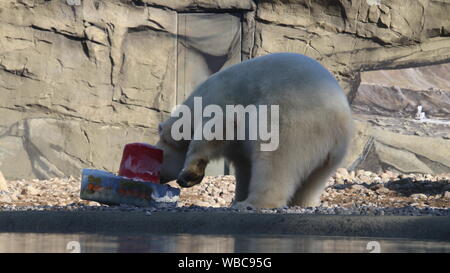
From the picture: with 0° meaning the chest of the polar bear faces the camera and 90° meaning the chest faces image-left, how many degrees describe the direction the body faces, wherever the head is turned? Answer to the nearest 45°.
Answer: approximately 90°

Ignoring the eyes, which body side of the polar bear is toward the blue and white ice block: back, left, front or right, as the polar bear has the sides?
front
